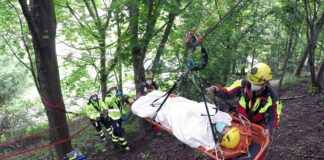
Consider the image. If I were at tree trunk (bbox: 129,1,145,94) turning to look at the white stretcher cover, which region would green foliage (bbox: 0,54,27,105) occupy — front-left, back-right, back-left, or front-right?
back-right

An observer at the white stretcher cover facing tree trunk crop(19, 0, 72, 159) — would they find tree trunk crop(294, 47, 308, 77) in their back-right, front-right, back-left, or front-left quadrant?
back-right

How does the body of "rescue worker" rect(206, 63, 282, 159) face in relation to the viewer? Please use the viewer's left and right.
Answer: facing the viewer and to the left of the viewer

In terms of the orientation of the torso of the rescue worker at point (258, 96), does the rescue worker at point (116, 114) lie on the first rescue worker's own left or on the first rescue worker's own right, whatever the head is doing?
on the first rescue worker's own right

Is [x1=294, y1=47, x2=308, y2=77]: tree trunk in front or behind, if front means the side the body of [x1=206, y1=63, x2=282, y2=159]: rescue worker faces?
behind
